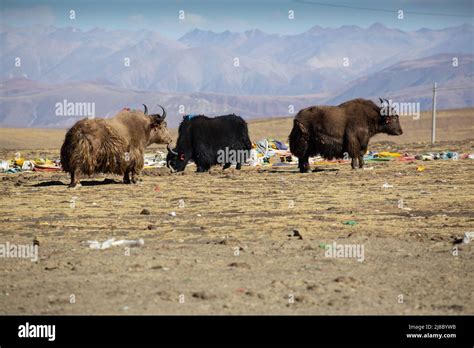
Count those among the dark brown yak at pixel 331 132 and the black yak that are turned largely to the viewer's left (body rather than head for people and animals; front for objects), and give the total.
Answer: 1

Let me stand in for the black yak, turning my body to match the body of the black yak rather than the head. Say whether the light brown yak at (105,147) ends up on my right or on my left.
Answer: on my left

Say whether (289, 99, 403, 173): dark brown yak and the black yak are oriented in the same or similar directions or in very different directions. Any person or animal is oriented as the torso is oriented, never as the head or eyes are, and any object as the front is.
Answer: very different directions

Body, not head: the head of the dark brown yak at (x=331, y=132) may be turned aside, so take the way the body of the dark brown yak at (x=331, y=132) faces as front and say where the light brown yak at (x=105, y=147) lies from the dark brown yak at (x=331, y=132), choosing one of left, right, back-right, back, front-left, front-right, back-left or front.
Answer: back-right

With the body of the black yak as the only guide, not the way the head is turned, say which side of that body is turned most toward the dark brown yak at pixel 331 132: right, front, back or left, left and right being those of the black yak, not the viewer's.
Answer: back

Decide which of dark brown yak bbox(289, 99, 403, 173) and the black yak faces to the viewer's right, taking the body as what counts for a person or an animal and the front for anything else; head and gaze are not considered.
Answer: the dark brown yak

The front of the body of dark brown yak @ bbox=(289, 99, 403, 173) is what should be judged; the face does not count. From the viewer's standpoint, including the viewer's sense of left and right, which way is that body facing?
facing to the right of the viewer

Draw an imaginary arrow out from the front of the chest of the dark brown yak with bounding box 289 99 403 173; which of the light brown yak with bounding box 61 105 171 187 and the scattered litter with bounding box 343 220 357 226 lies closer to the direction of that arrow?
the scattered litter

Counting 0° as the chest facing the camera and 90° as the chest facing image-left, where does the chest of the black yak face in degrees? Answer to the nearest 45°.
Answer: approximately 90°

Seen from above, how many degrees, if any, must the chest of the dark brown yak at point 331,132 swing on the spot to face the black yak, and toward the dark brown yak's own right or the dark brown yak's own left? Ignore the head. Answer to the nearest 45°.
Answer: approximately 180°

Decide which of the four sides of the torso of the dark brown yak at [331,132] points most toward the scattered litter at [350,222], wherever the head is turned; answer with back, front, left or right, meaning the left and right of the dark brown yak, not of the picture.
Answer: right

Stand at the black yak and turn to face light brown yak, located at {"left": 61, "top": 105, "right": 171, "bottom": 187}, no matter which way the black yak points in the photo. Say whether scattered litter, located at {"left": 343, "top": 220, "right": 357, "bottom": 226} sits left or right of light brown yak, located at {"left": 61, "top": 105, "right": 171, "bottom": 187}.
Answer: left
